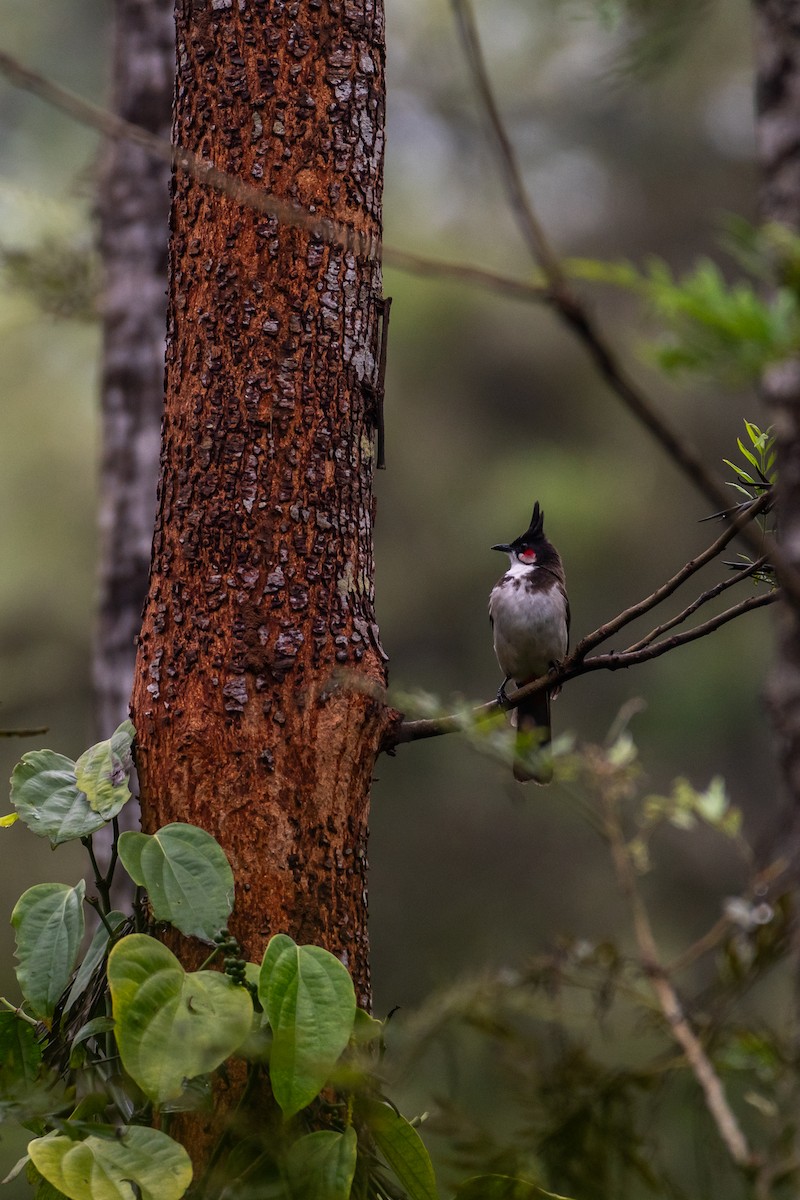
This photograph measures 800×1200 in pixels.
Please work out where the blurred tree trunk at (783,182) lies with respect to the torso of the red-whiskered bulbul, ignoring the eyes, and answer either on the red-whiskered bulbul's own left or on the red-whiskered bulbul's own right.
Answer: on the red-whiskered bulbul's own left

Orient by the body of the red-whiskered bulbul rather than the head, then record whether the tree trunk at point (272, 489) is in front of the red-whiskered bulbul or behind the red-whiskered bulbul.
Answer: in front

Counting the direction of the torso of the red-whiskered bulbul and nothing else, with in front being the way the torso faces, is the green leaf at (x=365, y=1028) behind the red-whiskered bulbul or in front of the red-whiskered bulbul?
in front

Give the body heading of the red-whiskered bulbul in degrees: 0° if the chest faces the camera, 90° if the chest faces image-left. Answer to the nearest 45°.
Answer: approximately 45°

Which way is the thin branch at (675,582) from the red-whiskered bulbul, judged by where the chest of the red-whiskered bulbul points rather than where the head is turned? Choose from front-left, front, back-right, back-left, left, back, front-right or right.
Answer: front-left
